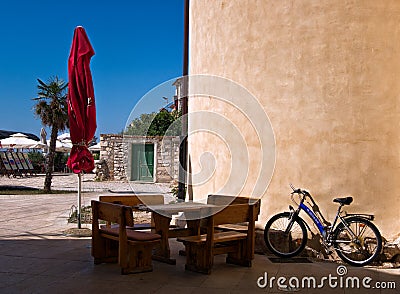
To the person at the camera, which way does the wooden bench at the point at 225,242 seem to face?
facing away from the viewer and to the left of the viewer

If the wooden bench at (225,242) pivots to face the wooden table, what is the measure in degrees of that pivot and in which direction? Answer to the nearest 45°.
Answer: approximately 45° to its left

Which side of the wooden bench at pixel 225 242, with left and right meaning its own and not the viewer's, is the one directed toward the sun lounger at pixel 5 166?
front

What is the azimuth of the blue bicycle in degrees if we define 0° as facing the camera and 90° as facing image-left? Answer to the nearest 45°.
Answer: approximately 90°

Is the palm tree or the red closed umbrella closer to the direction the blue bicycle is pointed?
the red closed umbrella

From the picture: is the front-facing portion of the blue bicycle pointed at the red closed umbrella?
yes

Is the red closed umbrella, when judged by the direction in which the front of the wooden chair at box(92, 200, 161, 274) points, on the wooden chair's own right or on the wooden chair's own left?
on the wooden chair's own left

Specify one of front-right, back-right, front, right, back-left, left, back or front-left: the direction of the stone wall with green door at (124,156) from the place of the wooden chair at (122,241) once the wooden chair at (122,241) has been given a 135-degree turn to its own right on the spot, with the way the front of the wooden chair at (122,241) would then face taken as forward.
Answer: back

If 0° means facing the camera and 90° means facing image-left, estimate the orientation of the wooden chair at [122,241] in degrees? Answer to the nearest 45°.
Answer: approximately 225°

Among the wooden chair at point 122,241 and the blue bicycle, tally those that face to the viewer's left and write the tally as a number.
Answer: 1

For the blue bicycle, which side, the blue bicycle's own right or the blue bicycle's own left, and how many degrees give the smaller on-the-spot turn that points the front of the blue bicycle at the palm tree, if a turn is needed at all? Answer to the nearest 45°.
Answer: approximately 45° to the blue bicycle's own right

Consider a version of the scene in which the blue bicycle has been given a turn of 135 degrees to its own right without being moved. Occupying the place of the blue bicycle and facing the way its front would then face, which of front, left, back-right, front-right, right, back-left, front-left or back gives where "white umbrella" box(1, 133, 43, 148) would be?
left

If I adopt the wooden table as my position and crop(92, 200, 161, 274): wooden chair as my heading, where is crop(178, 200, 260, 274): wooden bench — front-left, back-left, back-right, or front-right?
back-left
